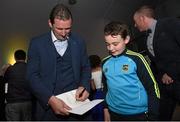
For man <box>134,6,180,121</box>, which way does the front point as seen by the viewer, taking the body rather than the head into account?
to the viewer's left

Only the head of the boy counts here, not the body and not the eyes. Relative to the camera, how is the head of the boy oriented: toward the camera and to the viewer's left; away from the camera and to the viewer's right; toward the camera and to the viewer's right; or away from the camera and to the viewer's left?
toward the camera and to the viewer's left

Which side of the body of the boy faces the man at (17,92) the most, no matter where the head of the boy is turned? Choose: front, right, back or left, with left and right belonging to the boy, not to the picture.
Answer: right

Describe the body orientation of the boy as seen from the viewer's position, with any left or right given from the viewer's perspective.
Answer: facing the viewer and to the left of the viewer

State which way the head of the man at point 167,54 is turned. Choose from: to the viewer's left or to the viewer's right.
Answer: to the viewer's left

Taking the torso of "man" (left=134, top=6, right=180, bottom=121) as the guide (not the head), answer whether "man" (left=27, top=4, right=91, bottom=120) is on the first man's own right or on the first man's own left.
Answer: on the first man's own left

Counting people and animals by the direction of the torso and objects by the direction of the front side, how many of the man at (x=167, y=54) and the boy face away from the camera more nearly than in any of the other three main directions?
0
